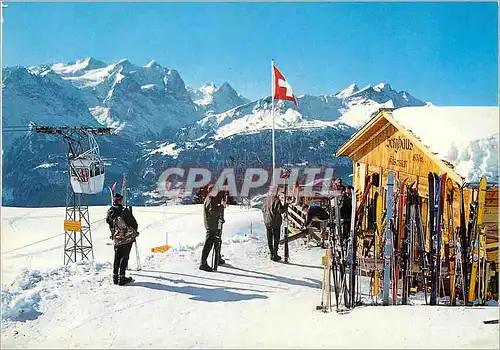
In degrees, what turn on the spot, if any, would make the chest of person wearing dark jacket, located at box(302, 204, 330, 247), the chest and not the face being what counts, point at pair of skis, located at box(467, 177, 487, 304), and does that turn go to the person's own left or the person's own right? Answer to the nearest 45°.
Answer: approximately 135° to the person's own left

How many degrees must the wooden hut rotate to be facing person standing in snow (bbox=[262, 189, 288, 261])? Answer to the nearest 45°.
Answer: approximately 45° to its right

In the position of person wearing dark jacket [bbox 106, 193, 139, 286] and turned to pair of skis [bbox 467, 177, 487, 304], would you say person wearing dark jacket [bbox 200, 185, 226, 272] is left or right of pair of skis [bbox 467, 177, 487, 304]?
left

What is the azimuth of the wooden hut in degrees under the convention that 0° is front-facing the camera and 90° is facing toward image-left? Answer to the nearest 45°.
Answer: approximately 45°

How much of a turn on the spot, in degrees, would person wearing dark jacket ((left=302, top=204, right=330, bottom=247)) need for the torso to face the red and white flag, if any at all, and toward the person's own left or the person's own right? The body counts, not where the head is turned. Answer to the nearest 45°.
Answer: approximately 90° to the person's own right
